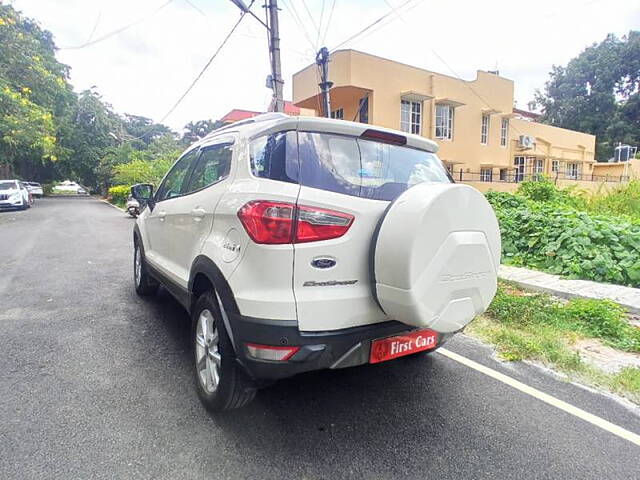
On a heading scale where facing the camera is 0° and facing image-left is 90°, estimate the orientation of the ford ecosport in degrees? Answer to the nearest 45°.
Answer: approximately 135°

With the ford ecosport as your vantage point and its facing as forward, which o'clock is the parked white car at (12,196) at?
The parked white car is roughly at 12 o'clock from the ford ecosport.

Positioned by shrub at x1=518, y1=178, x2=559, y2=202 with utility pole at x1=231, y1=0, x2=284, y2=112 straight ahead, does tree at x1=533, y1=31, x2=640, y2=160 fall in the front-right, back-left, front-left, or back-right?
back-right

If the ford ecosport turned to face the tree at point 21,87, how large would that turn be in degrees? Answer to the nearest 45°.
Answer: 0° — it already faces it

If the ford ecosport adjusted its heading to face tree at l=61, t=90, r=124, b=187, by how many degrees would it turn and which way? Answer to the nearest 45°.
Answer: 0° — it already faces it

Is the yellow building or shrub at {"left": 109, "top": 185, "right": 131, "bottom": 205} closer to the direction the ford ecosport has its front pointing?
the shrub

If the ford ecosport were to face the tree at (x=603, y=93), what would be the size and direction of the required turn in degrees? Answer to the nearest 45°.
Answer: approximately 90° to its right

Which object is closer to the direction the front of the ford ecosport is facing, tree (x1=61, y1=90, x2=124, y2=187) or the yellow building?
the tree

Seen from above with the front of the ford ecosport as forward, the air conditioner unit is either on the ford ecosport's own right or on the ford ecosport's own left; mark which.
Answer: on the ford ecosport's own right
